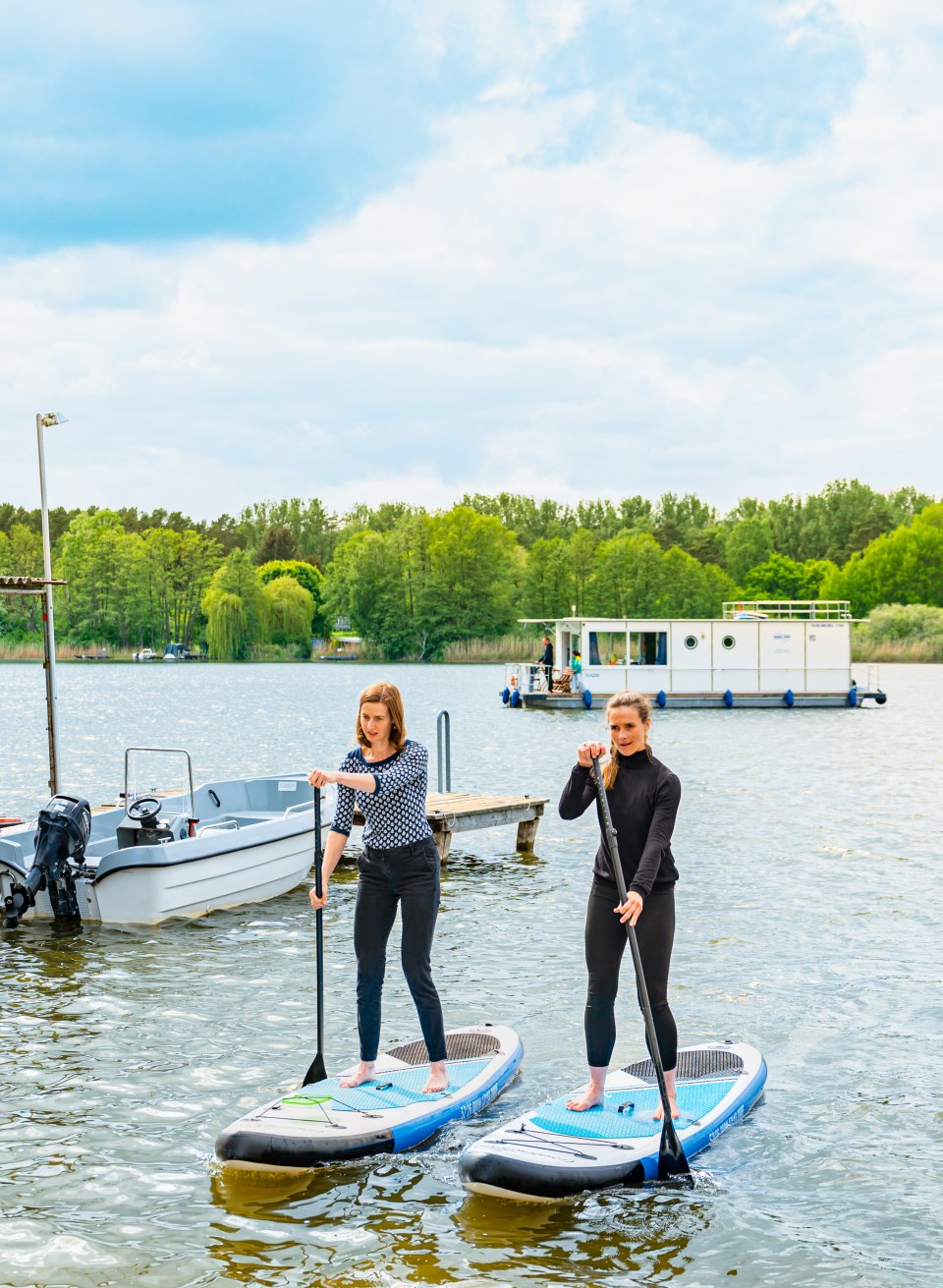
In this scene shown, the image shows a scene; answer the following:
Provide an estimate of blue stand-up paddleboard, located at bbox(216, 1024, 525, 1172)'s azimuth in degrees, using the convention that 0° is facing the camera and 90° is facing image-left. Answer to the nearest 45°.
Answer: approximately 45°

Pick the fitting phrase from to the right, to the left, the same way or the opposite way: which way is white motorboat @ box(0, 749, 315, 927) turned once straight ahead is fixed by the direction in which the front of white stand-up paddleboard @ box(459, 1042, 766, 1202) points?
the opposite way

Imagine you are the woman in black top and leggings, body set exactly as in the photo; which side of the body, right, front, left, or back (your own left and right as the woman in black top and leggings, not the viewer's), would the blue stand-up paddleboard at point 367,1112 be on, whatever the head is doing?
right

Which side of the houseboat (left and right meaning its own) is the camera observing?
left

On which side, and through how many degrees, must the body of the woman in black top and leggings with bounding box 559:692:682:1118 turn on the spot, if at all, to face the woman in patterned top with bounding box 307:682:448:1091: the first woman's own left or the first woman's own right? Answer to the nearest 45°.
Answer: approximately 45° to the first woman's own right

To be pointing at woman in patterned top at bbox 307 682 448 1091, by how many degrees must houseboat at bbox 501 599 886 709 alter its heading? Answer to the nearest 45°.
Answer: approximately 90° to its left

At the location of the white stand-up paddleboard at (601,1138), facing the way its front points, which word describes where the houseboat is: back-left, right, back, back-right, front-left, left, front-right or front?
back-right

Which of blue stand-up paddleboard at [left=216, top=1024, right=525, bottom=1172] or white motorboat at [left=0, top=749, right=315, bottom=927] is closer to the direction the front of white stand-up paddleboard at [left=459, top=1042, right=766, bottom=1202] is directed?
the blue stand-up paddleboard

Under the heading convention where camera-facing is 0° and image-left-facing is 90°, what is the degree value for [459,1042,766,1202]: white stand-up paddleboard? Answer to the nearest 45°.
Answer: approximately 45°

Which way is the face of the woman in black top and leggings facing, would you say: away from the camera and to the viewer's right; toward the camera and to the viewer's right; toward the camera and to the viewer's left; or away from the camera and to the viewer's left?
toward the camera and to the viewer's left

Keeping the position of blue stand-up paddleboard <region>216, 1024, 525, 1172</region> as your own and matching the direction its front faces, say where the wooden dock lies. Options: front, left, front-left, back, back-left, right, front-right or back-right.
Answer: back-right

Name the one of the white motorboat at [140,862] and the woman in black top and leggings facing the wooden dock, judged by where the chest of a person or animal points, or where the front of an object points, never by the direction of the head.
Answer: the white motorboat

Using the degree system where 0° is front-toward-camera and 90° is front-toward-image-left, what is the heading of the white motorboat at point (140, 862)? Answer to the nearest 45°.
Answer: approximately 225°
